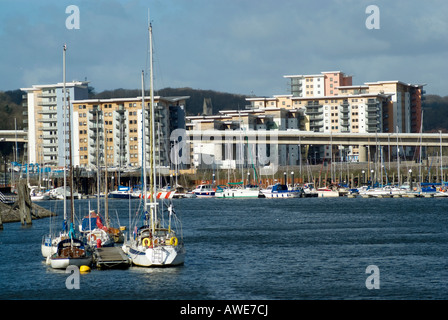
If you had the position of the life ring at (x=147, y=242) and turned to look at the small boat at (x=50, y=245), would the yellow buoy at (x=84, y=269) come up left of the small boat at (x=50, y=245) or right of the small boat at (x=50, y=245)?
left

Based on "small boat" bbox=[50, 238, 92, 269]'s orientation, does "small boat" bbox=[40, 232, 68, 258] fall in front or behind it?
in front

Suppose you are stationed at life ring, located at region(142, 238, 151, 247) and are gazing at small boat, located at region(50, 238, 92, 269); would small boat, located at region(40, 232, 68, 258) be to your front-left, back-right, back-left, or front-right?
front-right

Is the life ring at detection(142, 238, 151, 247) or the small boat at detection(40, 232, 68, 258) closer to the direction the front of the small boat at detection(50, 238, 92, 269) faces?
the small boat

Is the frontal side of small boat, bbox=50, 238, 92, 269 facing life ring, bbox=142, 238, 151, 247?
no
